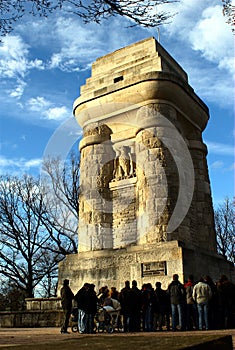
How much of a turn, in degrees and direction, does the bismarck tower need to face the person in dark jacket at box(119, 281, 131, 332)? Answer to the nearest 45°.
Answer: approximately 45° to its left

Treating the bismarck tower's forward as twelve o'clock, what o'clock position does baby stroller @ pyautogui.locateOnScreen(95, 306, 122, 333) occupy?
The baby stroller is roughly at 11 o'clock from the bismarck tower.
